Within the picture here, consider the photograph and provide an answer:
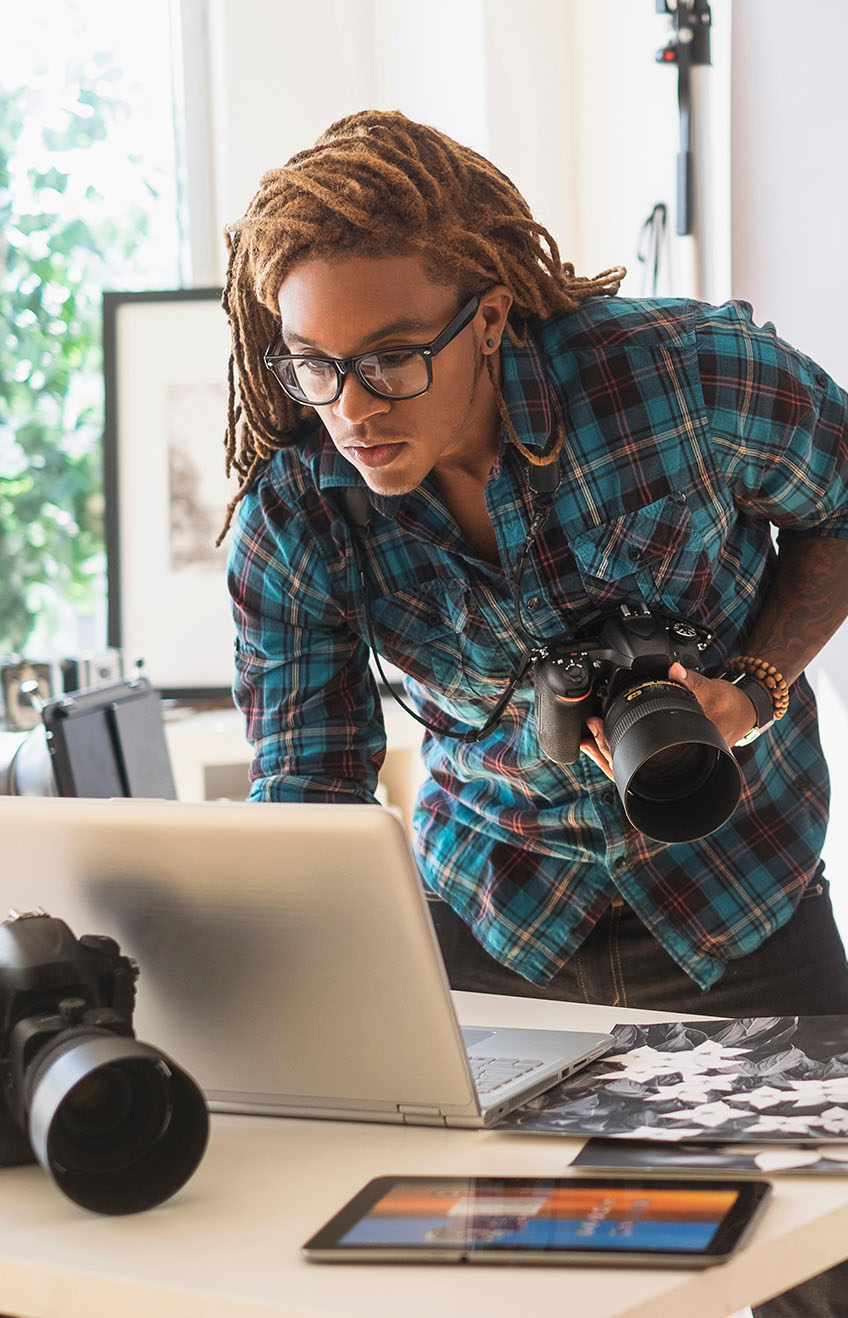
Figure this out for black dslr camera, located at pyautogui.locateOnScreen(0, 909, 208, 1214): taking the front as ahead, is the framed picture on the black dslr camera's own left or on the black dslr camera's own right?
on the black dslr camera's own left

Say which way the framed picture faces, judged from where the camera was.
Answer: facing the viewer

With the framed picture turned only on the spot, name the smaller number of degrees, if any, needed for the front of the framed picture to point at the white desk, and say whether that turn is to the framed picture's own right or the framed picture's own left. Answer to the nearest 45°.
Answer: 0° — it already faces it

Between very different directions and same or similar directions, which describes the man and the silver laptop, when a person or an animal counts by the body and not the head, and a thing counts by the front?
very different directions

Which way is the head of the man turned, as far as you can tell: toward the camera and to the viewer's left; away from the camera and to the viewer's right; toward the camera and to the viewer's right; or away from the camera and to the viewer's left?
toward the camera and to the viewer's left

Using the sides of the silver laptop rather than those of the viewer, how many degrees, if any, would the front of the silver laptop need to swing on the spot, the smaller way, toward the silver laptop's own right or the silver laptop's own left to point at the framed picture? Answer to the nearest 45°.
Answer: approximately 45° to the silver laptop's own left

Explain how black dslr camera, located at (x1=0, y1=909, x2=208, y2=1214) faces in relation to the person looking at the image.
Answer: facing the viewer and to the right of the viewer

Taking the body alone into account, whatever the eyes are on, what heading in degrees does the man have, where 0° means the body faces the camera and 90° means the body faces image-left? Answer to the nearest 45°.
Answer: approximately 45°

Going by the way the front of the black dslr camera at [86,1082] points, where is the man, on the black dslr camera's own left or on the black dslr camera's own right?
on the black dslr camera's own left

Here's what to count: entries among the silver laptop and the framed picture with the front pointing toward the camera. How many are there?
1

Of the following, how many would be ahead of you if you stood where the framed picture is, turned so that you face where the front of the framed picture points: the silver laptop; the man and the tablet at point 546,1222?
3

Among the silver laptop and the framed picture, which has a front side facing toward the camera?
the framed picture
